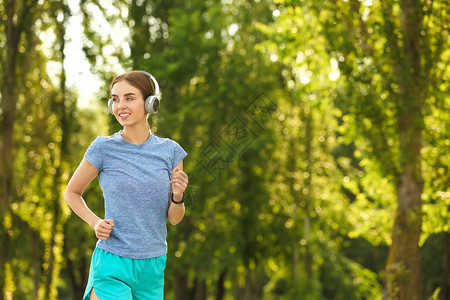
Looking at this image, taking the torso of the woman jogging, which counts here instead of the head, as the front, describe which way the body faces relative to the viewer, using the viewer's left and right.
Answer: facing the viewer

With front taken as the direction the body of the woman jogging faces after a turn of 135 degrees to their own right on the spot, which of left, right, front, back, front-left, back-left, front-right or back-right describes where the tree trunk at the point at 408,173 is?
right

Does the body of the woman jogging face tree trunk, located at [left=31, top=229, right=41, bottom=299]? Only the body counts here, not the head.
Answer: no

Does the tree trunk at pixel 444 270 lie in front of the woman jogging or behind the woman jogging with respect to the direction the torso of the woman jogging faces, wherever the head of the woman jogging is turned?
behind

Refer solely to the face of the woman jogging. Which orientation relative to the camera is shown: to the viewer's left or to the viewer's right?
to the viewer's left

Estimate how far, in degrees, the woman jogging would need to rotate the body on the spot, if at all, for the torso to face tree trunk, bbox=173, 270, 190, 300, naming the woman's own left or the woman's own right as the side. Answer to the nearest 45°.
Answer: approximately 180°

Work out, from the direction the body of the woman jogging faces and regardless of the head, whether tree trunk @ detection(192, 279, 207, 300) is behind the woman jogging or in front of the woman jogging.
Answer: behind
